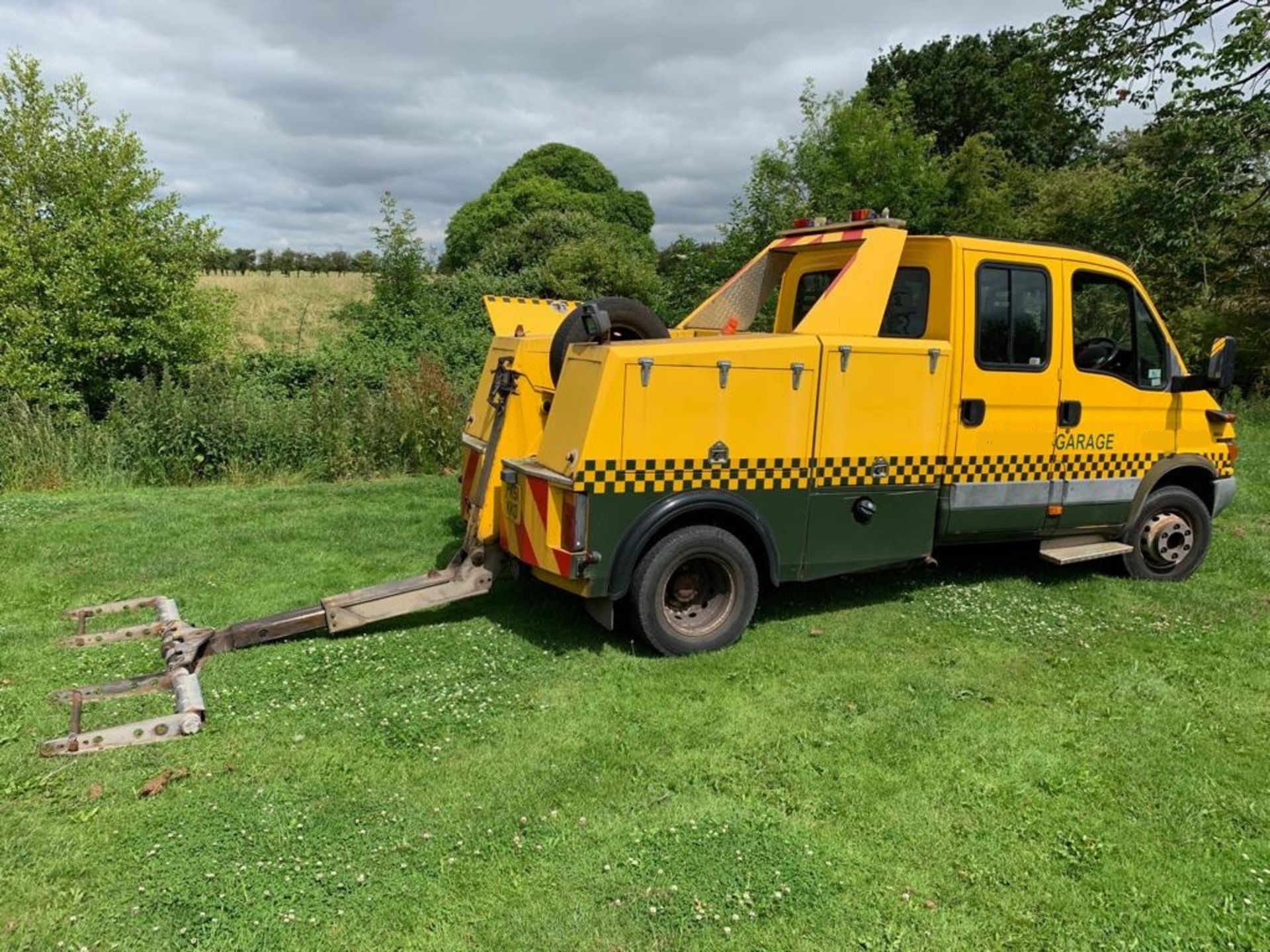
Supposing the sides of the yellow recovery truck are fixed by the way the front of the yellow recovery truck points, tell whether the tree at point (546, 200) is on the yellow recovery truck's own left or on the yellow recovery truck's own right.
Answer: on the yellow recovery truck's own left

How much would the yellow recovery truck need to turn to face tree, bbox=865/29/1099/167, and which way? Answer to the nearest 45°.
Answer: approximately 45° to its left

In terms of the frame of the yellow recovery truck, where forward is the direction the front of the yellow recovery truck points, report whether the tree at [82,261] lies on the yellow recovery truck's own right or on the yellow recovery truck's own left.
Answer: on the yellow recovery truck's own left

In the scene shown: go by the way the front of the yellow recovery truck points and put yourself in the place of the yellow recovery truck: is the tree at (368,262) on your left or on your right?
on your left

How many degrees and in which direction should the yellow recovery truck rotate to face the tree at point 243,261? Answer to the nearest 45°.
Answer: approximately 90° to its left

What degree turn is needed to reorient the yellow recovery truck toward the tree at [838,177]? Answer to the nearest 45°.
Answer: approximately 45° to its left

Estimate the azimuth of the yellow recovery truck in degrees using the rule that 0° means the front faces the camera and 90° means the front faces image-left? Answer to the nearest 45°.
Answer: approximately 225°

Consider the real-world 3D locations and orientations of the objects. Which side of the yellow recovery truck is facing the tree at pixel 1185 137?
front
